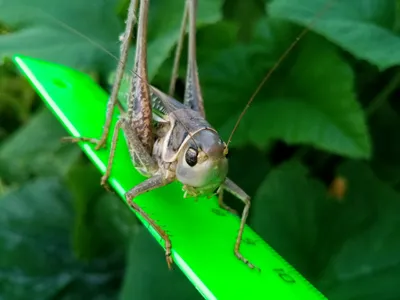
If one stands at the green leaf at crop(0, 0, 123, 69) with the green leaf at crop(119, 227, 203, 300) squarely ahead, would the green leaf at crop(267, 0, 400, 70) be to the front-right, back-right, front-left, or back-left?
front-left

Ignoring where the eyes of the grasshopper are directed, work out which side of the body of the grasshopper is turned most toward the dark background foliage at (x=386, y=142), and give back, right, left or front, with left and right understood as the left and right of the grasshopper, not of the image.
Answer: left

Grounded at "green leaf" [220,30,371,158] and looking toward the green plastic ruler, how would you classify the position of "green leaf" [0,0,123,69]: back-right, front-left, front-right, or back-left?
front-right

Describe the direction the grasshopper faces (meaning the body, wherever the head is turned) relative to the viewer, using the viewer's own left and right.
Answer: facing the viewer and to the right of the viewer

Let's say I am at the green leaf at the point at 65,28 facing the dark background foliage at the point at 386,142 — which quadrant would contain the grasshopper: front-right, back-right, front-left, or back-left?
front-right
